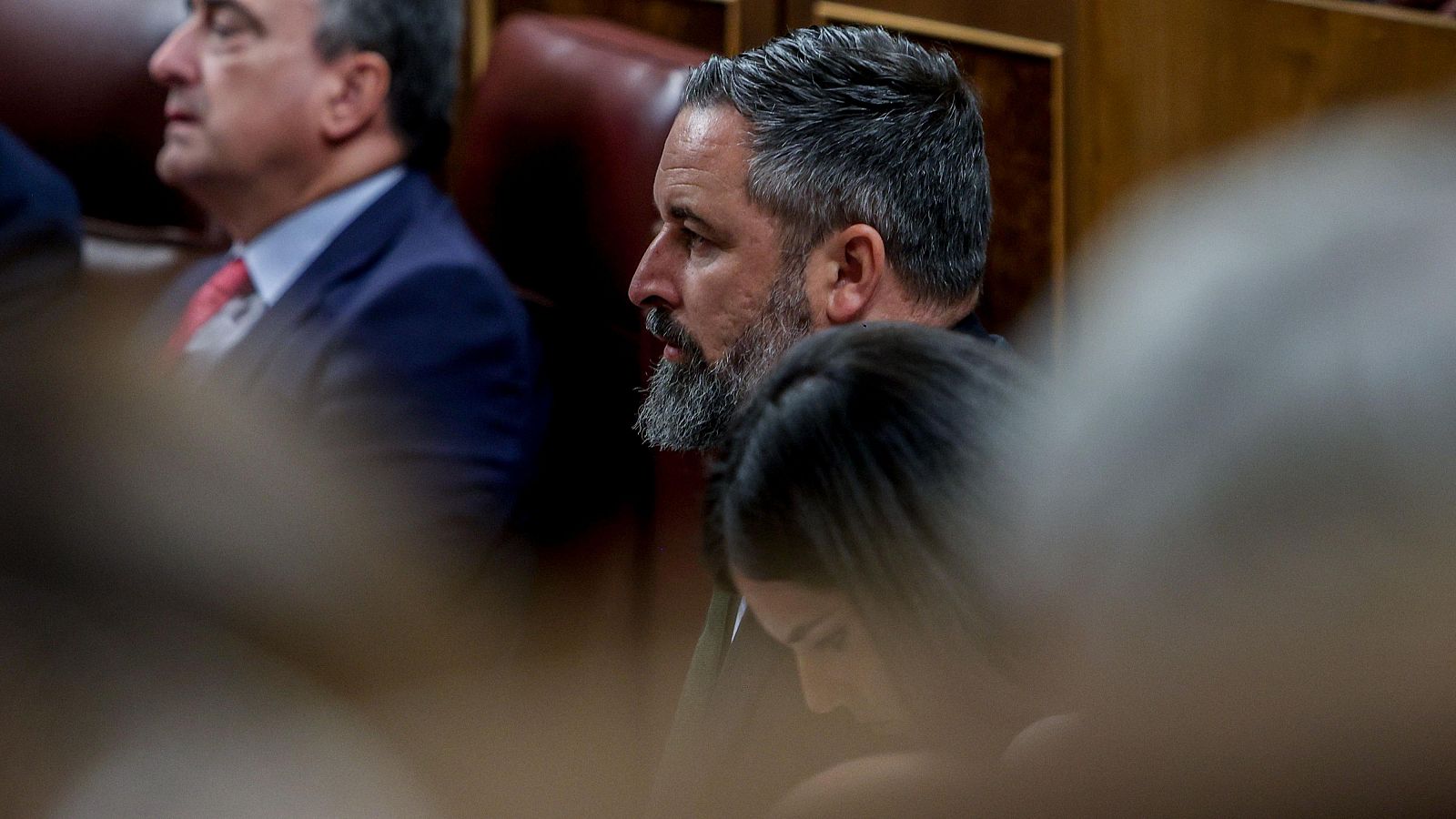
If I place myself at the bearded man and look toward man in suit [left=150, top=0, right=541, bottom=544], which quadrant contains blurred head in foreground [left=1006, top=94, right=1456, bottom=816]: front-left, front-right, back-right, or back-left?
back-left

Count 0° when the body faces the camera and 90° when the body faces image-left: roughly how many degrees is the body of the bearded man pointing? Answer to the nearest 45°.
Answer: approximately 90°

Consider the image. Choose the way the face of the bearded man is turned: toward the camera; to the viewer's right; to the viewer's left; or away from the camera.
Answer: to the viewer's left

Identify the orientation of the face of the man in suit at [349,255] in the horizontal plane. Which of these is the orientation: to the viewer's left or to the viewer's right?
to the viewer's left
